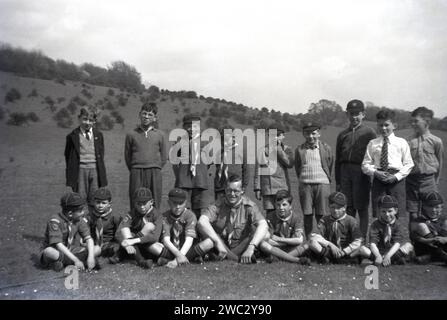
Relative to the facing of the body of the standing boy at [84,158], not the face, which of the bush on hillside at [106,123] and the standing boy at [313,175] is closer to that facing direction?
the standing boy

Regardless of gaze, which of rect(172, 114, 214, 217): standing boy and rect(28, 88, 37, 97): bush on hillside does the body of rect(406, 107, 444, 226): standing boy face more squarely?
the standing boy

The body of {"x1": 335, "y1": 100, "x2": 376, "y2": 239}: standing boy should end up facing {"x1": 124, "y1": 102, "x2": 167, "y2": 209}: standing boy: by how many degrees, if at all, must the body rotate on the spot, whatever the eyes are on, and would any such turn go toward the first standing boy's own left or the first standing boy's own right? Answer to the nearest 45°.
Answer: approximately 90° to the first standing boy's own right

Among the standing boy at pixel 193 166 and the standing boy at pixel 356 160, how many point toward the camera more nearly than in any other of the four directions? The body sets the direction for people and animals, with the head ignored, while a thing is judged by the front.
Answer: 2

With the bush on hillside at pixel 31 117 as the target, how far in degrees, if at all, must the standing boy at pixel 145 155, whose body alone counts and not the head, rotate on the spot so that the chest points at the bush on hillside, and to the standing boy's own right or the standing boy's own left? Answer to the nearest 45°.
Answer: approximately 180°

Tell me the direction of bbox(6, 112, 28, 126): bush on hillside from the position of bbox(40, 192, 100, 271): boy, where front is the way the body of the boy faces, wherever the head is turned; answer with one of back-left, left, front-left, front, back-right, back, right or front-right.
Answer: back-left

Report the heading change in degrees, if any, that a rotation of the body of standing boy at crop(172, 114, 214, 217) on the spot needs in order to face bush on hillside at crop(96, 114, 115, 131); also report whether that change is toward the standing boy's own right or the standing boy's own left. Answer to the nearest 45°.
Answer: approximately 180°

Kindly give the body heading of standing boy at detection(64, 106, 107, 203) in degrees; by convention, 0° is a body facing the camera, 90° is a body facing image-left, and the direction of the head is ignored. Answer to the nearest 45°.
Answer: approximately 0°

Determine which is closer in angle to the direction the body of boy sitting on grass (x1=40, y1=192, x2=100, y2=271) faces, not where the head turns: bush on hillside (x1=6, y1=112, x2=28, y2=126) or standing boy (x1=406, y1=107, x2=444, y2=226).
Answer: the standing boy

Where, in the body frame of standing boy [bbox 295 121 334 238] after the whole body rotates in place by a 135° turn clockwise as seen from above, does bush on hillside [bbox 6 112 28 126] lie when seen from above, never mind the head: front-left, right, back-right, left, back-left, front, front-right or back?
front
